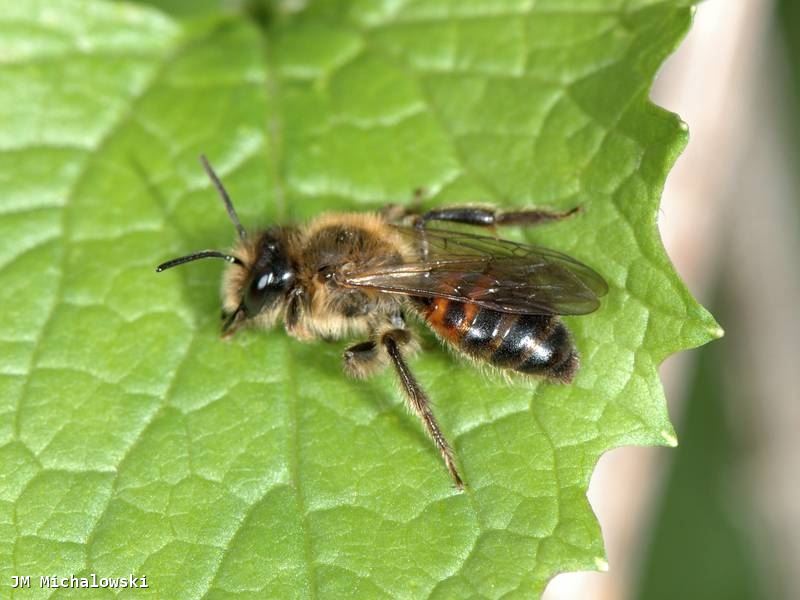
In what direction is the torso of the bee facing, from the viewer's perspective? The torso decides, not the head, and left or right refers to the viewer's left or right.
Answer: facing to the left of the viewer
